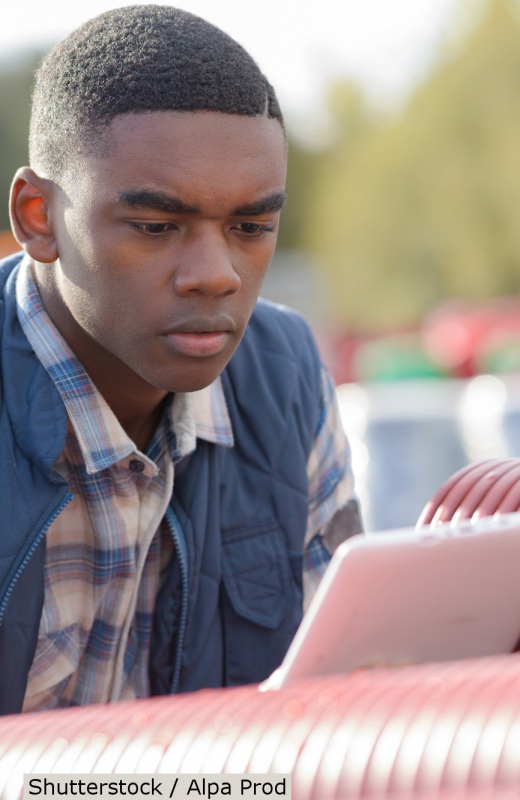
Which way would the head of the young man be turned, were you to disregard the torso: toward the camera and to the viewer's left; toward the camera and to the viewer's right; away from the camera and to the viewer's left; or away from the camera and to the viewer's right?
toward the camera and to the viewer's right

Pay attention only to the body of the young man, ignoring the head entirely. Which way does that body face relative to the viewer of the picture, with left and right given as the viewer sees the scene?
facing the viewer and to the right of the viewer
